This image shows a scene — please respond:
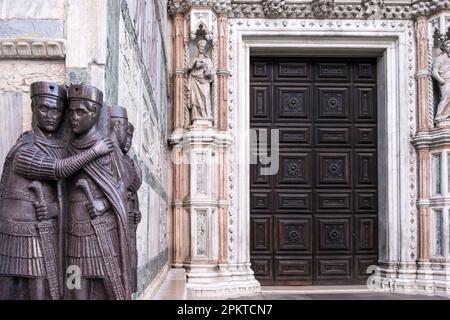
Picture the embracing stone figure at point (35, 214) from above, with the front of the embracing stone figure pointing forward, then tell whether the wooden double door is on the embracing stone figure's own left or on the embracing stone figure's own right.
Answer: on the embracing stone figure's own left

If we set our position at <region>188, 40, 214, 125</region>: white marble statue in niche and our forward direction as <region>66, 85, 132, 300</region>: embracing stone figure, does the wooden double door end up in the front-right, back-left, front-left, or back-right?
back-left

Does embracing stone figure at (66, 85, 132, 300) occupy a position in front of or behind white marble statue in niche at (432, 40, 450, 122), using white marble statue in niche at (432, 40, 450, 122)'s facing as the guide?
in front

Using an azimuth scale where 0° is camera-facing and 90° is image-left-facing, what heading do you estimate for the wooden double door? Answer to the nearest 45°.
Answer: approximately 0°

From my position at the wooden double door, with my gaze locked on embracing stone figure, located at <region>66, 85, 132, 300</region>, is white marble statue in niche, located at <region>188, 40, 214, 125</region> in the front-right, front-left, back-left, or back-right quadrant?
front-right

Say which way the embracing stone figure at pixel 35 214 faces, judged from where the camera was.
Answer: facing the viewer and to the right of the viewer

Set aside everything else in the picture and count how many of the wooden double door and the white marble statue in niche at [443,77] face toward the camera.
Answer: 2

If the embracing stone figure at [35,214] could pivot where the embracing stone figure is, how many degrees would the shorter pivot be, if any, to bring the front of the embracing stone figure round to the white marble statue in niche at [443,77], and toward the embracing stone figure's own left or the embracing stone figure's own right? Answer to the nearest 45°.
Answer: approximately 90° to the embracing stone figure's own left

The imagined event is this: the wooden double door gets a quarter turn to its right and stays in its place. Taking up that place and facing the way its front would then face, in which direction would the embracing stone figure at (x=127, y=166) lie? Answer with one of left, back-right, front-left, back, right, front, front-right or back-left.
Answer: left

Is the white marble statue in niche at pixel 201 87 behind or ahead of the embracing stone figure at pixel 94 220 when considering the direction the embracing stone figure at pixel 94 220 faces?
behind

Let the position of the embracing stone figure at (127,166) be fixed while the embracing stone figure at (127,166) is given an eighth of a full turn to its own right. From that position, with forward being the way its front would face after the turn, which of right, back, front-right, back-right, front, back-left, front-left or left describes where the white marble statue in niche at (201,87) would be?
back-left

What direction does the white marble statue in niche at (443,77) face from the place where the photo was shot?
facing the viewer

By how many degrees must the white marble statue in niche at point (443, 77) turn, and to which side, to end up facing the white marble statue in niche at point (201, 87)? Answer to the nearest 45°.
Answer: approximately 90° to its right
